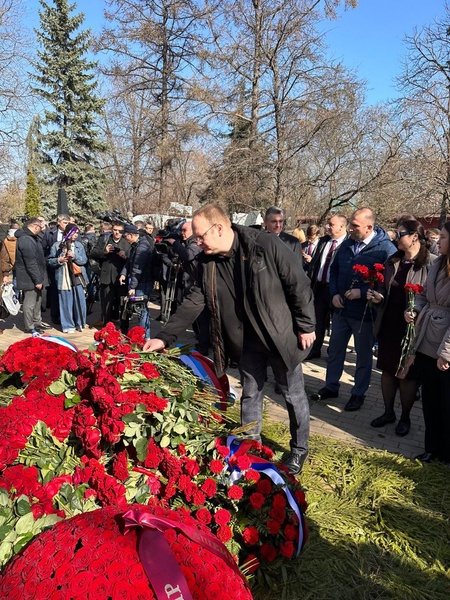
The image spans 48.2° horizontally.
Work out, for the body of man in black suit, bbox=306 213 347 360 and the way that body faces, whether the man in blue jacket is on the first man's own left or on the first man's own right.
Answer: on the first man's own left

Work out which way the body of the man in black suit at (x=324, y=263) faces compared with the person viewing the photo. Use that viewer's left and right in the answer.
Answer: facing the viewer and to the left of the viewer

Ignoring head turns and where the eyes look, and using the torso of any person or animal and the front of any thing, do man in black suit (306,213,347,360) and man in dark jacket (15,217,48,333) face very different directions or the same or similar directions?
very different directions

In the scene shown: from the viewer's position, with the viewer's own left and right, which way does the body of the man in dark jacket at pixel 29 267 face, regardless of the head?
facing to the right of the viewer

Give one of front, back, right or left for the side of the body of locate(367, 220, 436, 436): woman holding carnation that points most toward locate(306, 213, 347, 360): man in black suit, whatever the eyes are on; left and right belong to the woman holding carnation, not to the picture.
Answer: right

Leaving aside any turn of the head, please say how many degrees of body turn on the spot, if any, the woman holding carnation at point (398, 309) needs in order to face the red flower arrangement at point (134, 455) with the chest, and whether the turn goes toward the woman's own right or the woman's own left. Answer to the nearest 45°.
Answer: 0° — they already face it

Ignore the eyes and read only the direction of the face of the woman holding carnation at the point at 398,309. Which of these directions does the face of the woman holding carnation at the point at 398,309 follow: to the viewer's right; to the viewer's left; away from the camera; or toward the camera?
to the viewer's left

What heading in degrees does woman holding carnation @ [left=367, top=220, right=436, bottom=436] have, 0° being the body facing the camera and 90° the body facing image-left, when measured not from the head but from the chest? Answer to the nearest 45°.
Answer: approximately 45°

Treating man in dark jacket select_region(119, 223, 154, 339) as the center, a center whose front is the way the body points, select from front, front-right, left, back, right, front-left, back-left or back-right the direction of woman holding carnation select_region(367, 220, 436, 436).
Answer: back-left

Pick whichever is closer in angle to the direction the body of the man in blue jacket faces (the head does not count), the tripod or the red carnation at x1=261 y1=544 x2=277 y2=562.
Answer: the red carnation

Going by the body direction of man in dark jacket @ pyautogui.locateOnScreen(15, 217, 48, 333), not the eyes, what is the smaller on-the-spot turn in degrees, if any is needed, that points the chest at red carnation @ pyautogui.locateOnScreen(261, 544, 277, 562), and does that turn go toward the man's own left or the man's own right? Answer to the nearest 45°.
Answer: approximately 90° to the man's own right

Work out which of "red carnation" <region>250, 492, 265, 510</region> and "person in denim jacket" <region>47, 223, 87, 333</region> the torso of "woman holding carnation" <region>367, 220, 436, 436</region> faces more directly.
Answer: the red carnation
